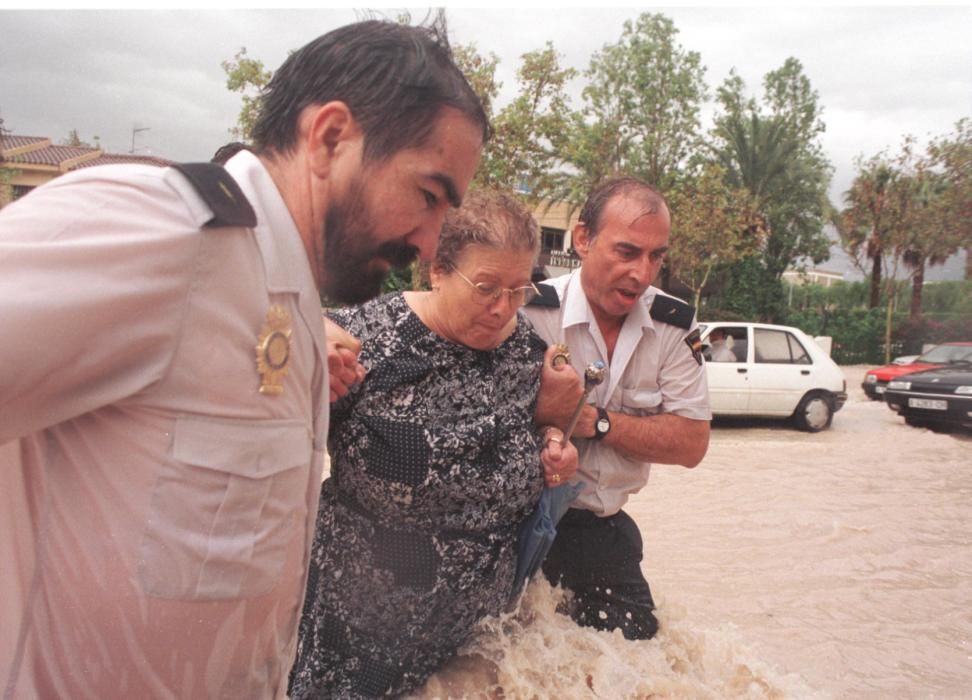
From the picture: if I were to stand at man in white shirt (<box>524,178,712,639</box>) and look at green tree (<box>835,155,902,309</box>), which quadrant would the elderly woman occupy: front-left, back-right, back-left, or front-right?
back-left

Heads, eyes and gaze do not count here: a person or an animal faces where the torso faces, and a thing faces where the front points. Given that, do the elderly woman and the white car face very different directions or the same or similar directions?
very different directions

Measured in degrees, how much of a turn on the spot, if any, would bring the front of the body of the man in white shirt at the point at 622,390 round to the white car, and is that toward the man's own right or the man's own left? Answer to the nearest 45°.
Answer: approximately 180°

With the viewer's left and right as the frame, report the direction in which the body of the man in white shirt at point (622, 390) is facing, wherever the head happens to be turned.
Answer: facing the viewer

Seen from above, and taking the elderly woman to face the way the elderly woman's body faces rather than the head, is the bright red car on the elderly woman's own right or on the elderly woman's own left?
on the elderly woman's own left

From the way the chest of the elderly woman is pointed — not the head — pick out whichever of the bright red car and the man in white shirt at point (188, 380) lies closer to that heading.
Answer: the man in white shirt

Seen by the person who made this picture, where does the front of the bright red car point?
facing the viewer and to the left of the viewer

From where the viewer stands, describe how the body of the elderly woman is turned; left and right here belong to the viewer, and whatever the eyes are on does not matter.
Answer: facing the viewer and to the right of the viewer

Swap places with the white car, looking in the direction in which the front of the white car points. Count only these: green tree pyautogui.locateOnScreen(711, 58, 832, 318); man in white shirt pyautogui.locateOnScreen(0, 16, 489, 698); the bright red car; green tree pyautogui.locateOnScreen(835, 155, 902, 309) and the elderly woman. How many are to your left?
2
